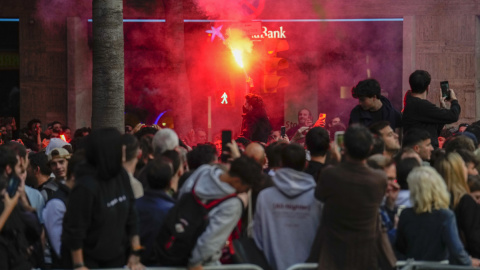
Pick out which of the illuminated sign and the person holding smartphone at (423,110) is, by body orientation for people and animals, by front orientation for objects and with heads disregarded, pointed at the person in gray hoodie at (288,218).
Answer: the illuminated sign

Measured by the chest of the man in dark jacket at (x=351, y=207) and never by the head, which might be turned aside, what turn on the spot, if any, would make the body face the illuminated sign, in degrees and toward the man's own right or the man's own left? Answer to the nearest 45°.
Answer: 0° — they already face it

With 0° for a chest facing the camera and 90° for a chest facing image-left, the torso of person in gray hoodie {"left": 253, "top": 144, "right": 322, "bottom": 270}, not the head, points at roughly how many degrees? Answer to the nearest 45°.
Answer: approximately 180°

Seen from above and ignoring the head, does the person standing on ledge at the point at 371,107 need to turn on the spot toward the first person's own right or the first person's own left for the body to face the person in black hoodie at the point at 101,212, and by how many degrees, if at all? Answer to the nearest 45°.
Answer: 0° — they already face them

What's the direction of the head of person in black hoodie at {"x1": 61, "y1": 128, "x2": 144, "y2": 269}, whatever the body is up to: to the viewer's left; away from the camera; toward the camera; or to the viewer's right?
away from the camera

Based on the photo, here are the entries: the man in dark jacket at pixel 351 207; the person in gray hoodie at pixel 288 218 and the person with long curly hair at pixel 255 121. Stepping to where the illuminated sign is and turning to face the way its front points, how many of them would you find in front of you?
3

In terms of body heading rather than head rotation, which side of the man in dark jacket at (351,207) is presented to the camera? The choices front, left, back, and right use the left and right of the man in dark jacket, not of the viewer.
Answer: back

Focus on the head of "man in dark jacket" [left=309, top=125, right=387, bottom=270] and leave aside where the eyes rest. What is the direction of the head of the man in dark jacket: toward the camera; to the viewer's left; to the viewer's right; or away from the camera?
away from the camera

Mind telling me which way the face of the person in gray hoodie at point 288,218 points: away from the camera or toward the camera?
away from the camera

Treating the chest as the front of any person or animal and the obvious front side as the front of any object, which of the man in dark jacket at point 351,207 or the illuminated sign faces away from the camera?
the man in dark jacket

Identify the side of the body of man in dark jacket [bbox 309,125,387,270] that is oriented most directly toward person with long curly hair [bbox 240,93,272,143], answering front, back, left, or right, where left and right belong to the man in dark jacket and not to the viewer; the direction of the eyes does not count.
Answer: front
